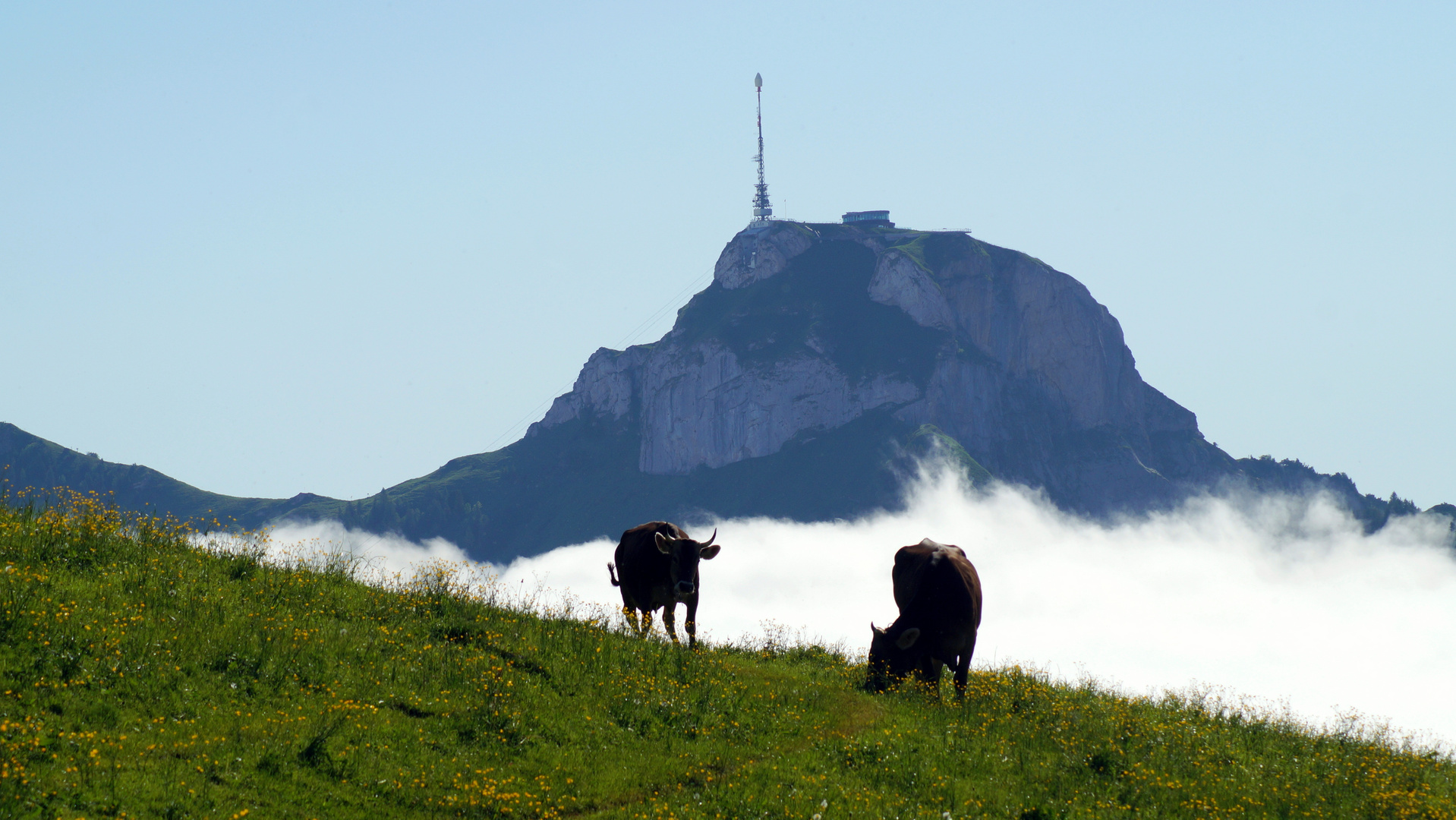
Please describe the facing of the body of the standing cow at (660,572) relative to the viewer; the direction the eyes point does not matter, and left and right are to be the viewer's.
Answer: facing the viewer and to the right of the viewer

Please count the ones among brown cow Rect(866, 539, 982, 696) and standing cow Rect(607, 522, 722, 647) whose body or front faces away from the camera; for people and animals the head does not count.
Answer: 0

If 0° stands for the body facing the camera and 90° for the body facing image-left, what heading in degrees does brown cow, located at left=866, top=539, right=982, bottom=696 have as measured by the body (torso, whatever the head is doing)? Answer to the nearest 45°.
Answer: approximately 0°

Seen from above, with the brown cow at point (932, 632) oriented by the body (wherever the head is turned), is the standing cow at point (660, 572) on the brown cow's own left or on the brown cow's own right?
on the brown cow's own right
